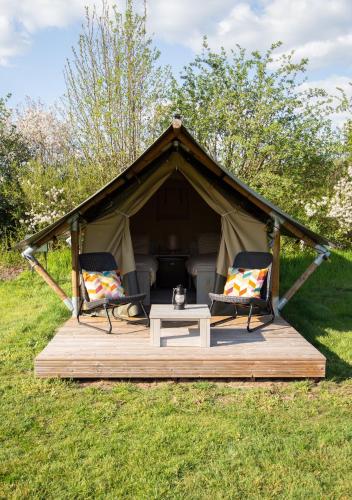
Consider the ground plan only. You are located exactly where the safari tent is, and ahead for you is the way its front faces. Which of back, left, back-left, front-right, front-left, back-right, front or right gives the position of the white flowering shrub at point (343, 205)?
back-left

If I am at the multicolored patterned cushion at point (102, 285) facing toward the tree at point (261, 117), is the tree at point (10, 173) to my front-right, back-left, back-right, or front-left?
front-left

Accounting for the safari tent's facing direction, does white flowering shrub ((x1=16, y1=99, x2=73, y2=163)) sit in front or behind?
behind

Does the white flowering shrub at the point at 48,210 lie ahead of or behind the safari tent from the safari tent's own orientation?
behind

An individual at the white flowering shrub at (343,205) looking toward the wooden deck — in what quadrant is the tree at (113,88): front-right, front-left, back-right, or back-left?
front-right

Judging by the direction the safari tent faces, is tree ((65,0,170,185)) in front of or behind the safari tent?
behind

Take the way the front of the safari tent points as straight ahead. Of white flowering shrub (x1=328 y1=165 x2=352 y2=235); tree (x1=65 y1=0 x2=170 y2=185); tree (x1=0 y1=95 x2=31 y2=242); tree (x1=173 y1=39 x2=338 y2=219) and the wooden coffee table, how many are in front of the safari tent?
1

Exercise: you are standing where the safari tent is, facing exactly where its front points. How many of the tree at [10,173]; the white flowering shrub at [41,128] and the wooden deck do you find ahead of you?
1

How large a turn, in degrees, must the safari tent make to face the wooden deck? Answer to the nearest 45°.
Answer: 0° — it already faces it

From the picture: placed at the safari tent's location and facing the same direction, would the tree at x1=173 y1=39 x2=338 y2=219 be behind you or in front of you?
behind

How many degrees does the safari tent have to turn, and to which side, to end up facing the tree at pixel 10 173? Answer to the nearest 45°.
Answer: approximately 135° to its right

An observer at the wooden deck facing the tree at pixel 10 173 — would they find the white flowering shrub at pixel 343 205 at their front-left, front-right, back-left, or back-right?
front-right

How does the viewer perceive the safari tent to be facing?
facing the viewer

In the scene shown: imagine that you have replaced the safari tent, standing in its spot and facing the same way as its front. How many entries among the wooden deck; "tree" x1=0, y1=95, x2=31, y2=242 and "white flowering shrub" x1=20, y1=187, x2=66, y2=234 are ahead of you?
1
